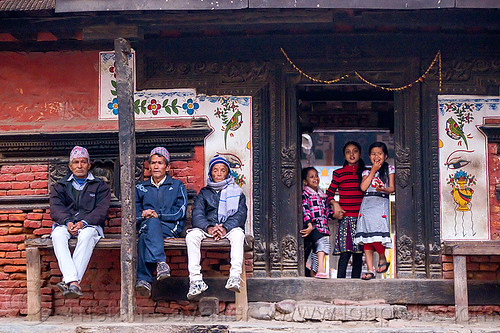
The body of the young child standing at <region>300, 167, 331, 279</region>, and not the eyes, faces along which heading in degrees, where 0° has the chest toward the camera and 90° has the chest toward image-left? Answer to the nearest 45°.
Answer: approximately 315°

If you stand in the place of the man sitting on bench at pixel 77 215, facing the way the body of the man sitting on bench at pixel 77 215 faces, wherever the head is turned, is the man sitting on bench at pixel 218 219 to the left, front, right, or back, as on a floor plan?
left

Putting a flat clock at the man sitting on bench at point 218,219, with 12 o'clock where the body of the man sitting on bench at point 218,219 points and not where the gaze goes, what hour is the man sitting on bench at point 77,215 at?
the man sitting on bench at point 77,215 is roughly at 3 o'clock from the man sitting on bench at point 218,219.

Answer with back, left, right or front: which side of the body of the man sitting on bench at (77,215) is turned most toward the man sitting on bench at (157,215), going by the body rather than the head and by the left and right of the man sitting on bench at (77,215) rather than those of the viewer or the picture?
left

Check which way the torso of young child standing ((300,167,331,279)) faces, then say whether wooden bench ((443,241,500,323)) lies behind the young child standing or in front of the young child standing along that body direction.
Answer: in front

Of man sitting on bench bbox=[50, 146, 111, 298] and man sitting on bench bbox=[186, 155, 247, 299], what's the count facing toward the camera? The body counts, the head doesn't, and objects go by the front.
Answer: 2

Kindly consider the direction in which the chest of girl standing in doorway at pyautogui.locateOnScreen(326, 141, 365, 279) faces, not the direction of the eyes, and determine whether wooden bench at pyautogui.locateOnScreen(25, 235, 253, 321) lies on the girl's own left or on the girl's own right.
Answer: on the girl's own right

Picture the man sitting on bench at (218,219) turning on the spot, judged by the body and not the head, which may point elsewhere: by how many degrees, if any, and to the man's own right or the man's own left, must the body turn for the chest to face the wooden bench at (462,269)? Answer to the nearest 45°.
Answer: approximately 90° to the man's own left
